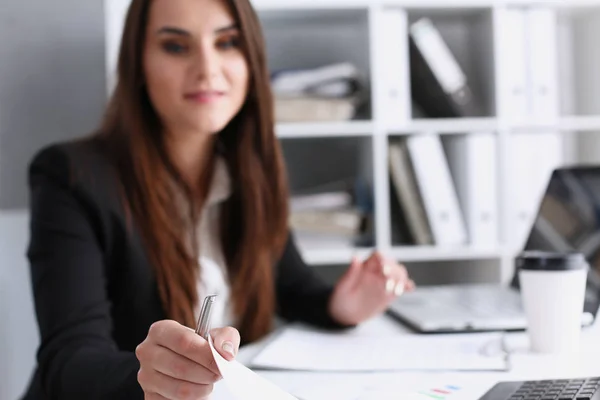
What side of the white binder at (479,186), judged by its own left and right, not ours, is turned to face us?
front

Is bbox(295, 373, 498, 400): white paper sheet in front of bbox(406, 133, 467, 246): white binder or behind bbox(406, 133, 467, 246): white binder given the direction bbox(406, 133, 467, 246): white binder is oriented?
in front

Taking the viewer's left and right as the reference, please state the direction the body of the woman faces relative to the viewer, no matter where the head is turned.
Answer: facing the viewer and to the right of the viewer

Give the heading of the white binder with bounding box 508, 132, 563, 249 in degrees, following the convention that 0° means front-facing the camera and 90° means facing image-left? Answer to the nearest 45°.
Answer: approximately 0°

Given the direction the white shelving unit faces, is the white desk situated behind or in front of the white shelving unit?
in front

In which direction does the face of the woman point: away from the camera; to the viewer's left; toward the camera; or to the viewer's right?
toward the camera

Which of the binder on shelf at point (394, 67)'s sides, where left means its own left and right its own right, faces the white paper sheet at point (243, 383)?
front

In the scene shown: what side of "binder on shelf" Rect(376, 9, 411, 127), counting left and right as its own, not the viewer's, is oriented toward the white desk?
front

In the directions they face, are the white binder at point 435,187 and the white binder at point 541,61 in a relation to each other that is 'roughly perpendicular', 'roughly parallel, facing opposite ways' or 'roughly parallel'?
roughly parallel

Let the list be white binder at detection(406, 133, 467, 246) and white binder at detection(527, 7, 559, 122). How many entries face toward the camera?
2

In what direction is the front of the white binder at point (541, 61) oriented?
toward the camera

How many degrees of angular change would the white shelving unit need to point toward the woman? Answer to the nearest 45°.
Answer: approximately 45° to its right

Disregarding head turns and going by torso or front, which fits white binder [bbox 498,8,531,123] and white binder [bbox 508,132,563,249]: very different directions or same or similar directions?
same or similar directions

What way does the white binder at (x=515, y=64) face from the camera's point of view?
toward the camera

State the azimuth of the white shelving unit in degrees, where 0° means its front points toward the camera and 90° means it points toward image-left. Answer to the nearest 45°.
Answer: approximately 0°

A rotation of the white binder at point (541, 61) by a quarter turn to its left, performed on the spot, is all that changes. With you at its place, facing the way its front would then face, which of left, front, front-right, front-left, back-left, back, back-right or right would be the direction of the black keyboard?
right
